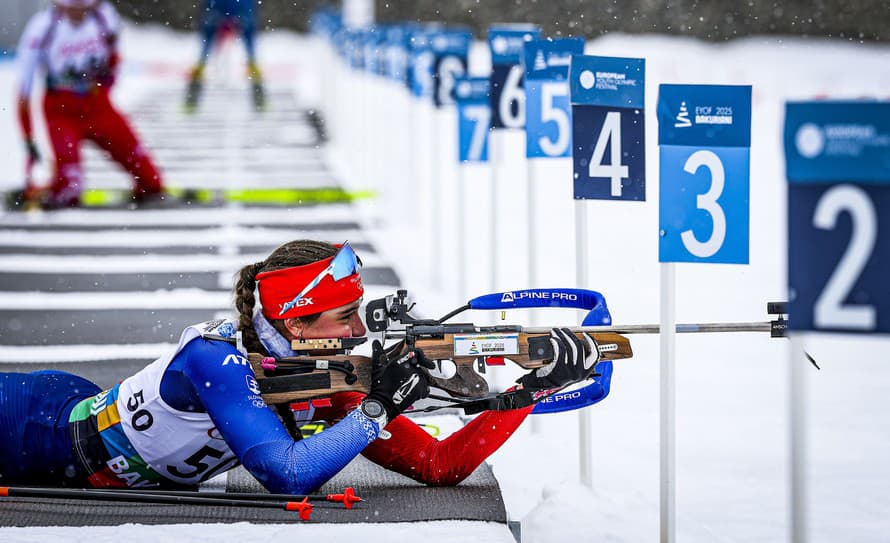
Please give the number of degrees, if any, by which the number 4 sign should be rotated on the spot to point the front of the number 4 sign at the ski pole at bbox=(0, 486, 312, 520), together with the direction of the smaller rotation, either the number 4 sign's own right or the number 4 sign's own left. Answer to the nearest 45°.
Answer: approximately 45° to the number 4 sign's own right

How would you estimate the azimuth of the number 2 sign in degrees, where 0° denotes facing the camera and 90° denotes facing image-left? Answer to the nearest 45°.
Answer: approximately 0°

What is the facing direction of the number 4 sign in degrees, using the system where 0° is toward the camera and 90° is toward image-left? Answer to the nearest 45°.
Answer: approximately 0°

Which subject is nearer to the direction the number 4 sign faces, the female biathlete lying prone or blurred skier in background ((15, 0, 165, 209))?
the female biathlete lying prone
